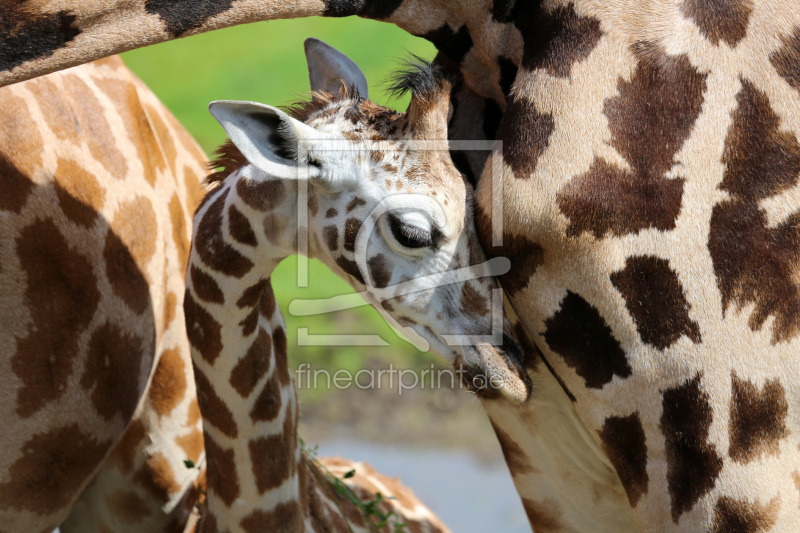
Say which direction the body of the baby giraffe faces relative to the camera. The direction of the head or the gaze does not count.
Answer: to the viewer's right
